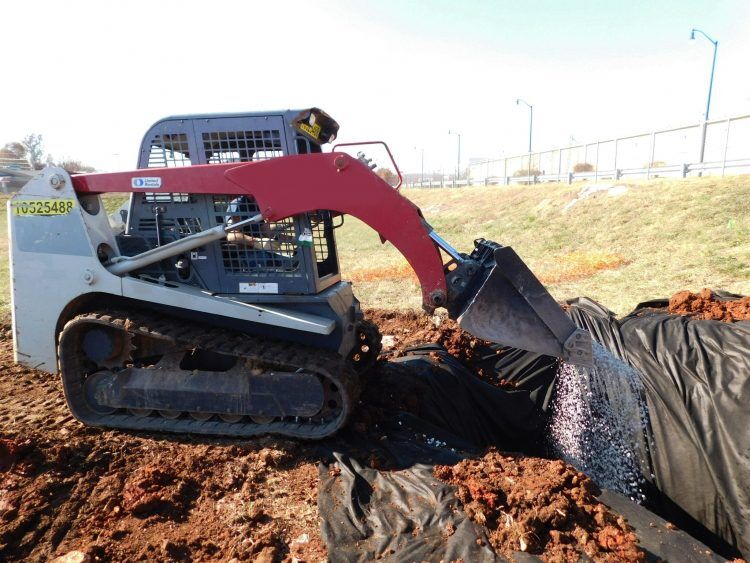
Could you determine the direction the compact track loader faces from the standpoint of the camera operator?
facing to the right of the viewer

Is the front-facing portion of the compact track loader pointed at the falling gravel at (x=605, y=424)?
yes

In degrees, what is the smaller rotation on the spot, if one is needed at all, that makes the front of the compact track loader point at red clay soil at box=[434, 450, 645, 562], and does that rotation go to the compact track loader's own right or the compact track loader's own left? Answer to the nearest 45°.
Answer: approximately 45° to the compact track loader's own right

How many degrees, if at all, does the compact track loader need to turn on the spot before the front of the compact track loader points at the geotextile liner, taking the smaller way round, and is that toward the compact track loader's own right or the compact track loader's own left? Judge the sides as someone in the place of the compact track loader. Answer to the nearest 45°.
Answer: approximately 45° to the compact track loader's own right

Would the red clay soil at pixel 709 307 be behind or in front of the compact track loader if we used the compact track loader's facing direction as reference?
in front

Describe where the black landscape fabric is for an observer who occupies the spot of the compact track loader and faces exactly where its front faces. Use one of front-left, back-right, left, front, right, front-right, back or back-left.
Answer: front
